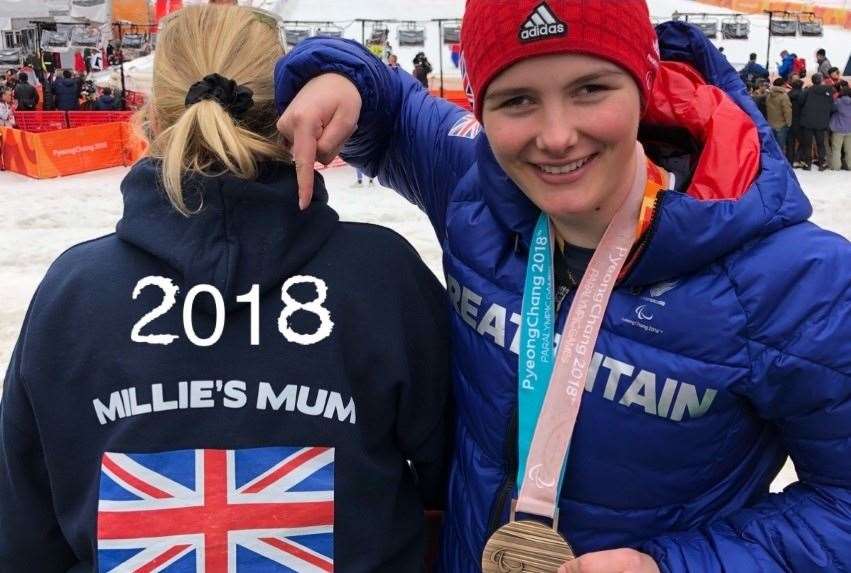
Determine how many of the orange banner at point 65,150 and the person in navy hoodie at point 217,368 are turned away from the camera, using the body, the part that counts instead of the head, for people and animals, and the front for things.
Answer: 1

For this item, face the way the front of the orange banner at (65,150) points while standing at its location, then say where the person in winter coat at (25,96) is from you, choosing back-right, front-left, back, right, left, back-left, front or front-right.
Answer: back

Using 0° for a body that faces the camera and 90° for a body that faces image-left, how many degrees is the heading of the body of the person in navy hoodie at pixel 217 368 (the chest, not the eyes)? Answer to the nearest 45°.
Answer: approximately 180°

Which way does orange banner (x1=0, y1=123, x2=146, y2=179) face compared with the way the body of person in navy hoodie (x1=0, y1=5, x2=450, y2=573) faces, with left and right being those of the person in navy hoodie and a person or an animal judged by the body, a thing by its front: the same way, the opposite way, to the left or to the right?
the opposite way

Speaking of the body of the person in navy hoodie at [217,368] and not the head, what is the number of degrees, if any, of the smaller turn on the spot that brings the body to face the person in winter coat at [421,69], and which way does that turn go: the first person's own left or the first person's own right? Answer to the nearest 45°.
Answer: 0° — they already face them

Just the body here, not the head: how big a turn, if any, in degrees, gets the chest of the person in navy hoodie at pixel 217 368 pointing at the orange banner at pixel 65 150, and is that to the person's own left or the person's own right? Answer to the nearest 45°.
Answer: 0° — they already face it

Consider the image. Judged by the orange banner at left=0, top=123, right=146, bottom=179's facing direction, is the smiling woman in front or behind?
in front

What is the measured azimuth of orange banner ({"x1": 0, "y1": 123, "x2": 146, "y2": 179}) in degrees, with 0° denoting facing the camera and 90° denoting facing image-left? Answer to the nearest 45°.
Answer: approximately 0°

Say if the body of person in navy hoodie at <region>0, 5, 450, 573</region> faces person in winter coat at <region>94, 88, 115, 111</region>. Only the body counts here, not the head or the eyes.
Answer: yes

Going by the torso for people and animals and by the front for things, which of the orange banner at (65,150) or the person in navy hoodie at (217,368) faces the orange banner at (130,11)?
the person in navy hoodie
